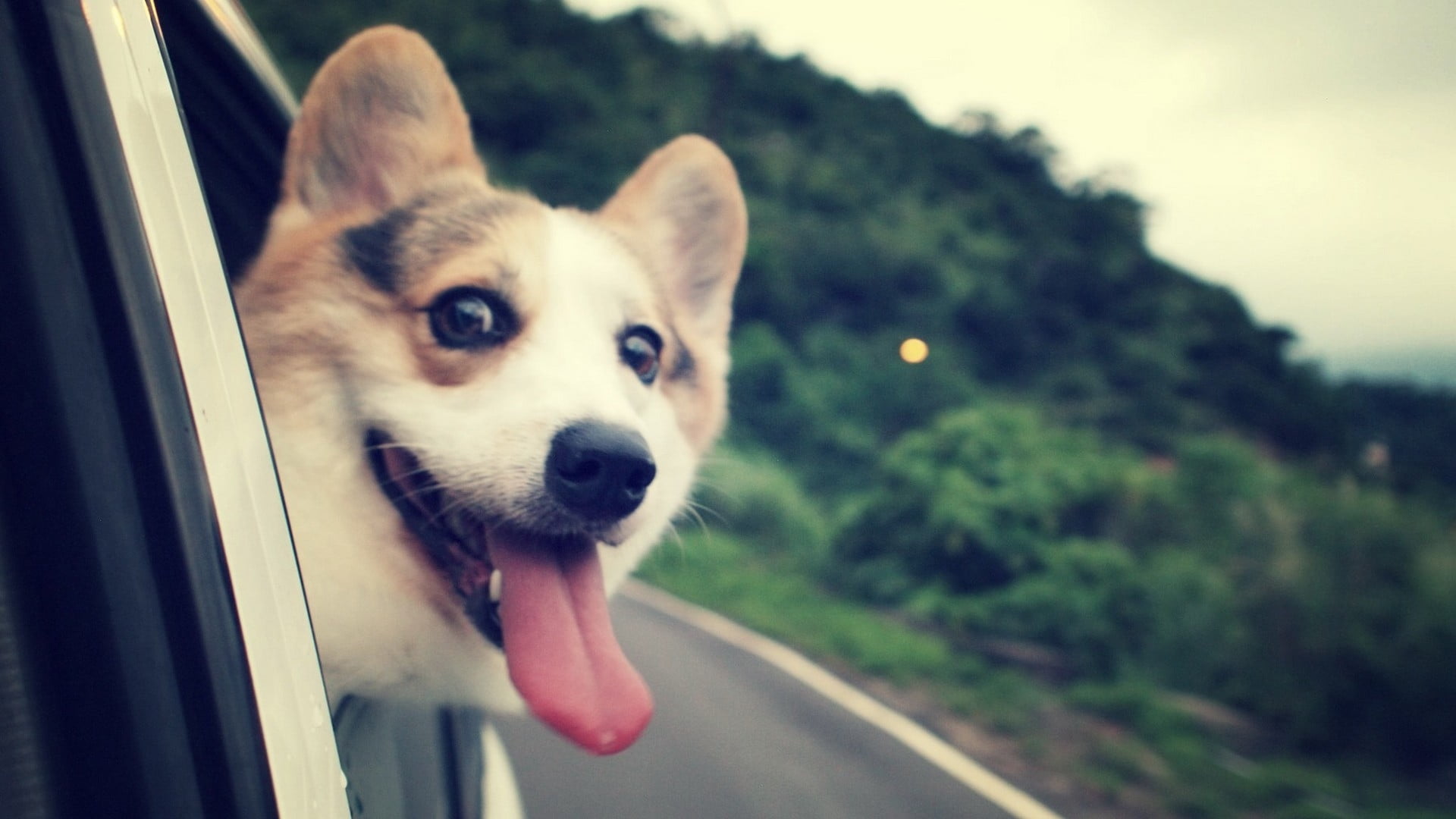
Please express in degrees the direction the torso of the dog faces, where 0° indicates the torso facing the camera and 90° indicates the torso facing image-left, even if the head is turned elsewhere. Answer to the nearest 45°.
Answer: approximately 315°
